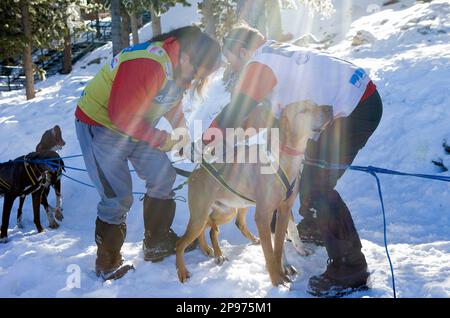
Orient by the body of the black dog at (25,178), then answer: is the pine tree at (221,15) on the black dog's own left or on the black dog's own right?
on the black dog's own left

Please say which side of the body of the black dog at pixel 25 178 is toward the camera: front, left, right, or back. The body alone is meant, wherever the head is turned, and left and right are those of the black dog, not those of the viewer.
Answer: right

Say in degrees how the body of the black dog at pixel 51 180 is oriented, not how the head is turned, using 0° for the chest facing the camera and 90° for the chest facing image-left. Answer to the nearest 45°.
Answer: approximately 270°

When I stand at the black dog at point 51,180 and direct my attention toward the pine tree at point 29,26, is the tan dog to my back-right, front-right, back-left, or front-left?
back-right

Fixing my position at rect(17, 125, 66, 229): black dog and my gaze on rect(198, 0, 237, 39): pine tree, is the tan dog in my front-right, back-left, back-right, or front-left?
back-right

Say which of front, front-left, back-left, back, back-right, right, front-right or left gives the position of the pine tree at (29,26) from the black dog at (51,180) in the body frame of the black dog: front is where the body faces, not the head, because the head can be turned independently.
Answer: left
